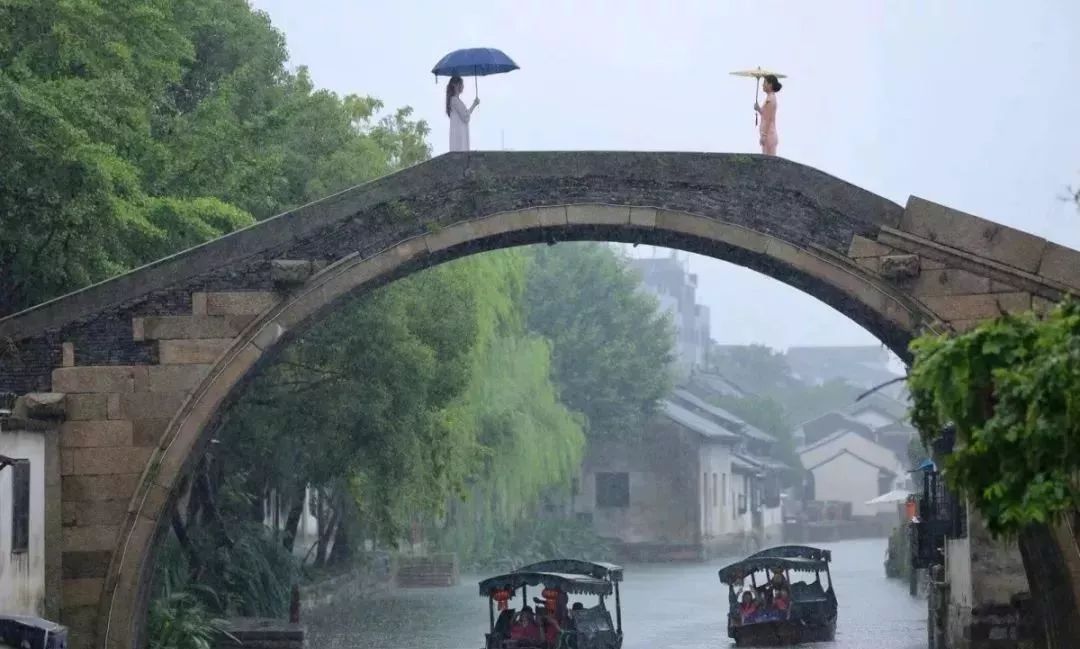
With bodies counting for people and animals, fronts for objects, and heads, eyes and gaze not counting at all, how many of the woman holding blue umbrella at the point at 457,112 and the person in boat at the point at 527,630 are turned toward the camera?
1

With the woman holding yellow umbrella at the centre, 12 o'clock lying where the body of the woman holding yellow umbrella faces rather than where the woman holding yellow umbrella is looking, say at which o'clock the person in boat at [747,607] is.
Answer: The person in boat is roughly at 3 o'clock from the woman holding yellow umbrella.

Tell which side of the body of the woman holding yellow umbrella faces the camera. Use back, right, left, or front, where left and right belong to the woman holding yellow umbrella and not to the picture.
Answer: left

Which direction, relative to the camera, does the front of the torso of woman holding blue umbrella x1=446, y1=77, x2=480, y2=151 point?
to the viewer's right

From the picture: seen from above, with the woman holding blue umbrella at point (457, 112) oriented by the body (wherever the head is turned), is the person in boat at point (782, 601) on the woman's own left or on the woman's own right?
on the woman's own left

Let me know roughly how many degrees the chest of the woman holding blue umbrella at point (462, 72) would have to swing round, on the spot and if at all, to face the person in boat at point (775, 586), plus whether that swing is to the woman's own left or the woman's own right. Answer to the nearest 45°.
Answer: approximately 45° to the woman's own left

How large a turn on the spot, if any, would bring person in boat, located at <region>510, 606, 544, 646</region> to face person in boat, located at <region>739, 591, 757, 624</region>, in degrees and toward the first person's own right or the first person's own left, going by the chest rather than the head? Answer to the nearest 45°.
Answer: approximately 135° to the first person's own left

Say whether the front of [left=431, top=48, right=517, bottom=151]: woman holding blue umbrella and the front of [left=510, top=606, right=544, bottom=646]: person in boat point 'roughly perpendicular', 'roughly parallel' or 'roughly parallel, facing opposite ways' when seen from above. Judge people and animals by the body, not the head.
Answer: roughly perpendicular

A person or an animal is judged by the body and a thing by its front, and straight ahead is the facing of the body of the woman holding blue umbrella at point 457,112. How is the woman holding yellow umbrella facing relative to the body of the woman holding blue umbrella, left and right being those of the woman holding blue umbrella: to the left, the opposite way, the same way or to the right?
the opposite way
